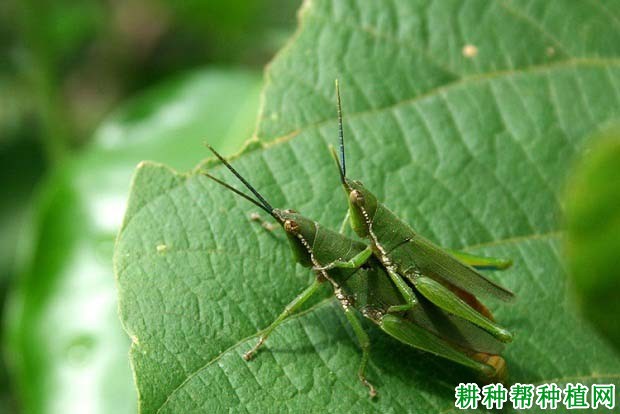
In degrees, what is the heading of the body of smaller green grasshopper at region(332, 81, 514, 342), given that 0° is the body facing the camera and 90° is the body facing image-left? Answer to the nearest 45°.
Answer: approximately 90°

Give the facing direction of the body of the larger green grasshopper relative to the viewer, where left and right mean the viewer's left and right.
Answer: facing to the left of the viewer

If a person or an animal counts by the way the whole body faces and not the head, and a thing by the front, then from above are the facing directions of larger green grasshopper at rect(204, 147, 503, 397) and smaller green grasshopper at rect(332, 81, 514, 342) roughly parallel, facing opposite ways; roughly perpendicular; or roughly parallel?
roughly parallel
